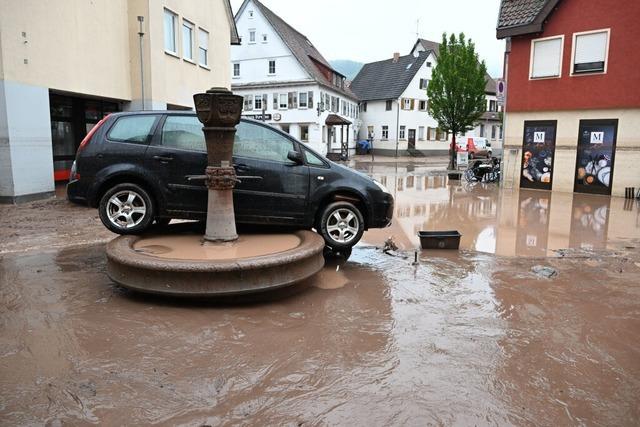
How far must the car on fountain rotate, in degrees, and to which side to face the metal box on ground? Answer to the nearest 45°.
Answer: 0° — it already faces it

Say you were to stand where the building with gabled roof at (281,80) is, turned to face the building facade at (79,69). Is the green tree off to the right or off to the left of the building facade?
left

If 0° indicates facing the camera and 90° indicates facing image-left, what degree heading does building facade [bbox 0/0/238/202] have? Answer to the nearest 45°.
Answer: approximately 315°

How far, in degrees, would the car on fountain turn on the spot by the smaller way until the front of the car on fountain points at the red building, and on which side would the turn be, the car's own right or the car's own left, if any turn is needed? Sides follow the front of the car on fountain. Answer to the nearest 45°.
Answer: approximately 45° to the car's own left

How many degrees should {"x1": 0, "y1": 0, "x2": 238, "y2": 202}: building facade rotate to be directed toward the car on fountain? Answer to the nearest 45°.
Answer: approximately 45° to its right

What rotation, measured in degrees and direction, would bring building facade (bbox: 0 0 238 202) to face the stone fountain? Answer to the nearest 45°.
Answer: approximately 45° to its right

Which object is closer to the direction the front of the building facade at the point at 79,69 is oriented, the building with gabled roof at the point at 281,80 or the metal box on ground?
the metal box on ground

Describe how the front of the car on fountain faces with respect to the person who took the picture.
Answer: facing to the right of the viewer
